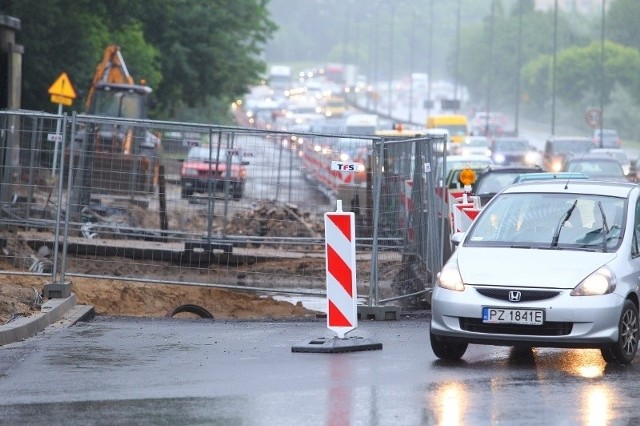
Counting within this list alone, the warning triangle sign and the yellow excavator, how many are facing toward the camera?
2

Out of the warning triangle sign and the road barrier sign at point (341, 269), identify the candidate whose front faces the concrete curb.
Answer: the warning triangle sign

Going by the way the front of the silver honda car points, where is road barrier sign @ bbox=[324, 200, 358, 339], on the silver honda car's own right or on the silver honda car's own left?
on the silver honda car's own right

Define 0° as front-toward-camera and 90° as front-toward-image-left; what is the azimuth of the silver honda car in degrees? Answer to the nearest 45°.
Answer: approximately 45°

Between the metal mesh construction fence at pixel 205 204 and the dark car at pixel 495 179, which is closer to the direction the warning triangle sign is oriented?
the metal mesh construction fence

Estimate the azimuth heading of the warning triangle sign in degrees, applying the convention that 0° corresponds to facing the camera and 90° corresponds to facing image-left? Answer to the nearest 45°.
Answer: approximately 0°

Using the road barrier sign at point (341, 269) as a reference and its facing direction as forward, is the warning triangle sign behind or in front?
behind

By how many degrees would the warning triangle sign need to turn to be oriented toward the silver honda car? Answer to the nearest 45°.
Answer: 0° — it already faces it
